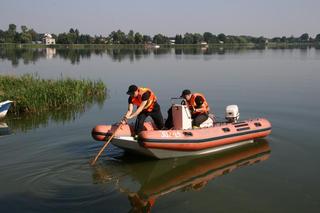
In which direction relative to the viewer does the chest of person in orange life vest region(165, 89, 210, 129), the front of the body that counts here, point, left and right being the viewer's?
facing to the left of the viewer

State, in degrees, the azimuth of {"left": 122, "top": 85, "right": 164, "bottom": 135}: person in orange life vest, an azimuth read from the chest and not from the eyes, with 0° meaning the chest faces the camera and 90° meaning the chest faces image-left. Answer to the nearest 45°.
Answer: approximately 45°

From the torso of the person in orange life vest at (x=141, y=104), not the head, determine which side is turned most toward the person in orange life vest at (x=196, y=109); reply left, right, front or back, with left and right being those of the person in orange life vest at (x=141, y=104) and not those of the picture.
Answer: back

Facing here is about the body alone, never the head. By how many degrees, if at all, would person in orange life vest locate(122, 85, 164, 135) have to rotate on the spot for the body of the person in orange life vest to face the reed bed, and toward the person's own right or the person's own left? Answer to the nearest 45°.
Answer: approximately 90° to the person's own right

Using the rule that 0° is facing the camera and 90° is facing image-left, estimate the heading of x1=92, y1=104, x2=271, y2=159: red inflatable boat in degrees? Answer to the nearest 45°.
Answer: approximately 45°
